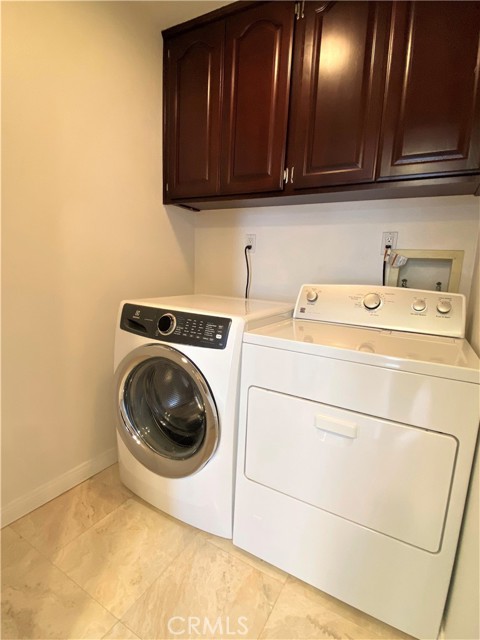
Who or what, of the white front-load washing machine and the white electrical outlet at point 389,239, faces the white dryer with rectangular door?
the white electrical outlet

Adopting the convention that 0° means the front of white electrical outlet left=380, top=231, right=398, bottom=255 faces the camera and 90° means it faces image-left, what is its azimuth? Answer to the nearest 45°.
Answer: approximately 0°

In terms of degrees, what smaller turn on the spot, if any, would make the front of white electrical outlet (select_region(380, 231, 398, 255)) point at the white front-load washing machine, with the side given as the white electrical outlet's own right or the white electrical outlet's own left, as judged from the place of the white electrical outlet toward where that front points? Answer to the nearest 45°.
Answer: approximately 45° to the white electrical outlet's own right

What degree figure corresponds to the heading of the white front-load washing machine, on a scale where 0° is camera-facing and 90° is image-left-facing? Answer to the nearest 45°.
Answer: approximately 45°

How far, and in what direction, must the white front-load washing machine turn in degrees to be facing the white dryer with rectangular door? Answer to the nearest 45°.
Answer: approximately 90° to its left

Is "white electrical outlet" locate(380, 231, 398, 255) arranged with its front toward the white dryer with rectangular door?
yes

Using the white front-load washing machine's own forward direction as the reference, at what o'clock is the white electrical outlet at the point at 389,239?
The white electrical outlet is roughly at 7 o'clock from the white front-load washing machine.
